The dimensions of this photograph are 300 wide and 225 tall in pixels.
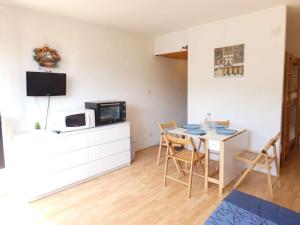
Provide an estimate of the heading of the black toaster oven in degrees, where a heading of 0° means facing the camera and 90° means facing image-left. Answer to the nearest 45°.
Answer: approximately 315°

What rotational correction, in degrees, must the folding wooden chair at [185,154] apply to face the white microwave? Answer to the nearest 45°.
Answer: approximately 135° to its left

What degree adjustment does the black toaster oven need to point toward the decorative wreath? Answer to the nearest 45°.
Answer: approximately 135° to its right

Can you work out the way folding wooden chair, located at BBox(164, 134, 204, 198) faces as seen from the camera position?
facing away from the viewer and to the right of the viewer

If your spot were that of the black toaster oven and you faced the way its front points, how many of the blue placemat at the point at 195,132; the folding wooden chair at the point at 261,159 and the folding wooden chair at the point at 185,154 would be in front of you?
3
